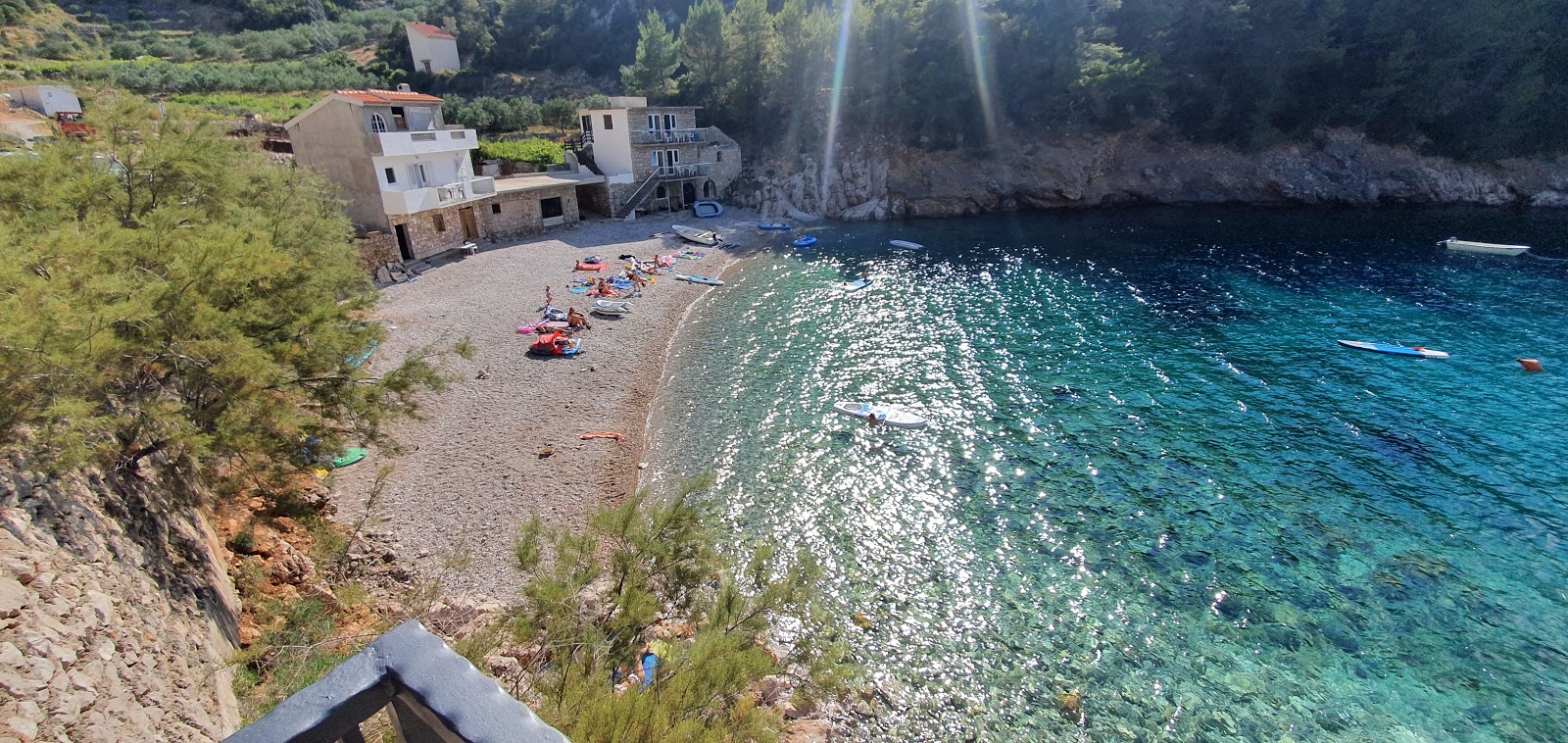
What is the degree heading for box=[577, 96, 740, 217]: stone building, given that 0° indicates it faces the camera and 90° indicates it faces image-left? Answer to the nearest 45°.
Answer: approximately 315°

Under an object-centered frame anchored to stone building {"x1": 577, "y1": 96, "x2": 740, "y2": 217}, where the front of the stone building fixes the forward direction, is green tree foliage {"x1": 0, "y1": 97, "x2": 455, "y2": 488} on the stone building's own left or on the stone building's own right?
on the stone building's own right

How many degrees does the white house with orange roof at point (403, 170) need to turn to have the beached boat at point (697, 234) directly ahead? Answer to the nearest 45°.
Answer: approximately 45° to its left

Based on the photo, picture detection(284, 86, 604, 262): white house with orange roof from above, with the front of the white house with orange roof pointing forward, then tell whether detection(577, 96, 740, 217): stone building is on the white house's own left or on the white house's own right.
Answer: on the white house's own left

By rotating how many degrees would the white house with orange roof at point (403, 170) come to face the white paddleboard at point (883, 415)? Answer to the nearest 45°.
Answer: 0° — it already faces it

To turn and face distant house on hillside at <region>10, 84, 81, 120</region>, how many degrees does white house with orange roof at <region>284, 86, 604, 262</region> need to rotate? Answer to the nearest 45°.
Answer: approximately 180°

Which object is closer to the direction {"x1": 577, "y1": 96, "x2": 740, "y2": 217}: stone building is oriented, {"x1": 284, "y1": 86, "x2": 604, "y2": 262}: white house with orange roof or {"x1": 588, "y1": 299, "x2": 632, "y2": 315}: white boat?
the white boat

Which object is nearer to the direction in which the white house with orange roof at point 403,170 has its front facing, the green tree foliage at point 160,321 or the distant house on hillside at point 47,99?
the green tree foliage

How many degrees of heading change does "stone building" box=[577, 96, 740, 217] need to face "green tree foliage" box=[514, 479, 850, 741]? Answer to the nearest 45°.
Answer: approximately 45° to its right

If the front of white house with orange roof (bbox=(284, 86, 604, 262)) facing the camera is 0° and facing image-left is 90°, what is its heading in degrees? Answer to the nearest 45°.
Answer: approximately 315°

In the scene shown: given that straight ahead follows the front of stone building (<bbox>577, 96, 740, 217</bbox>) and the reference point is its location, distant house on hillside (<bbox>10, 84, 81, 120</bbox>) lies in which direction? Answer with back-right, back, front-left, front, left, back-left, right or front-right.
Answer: back-right
